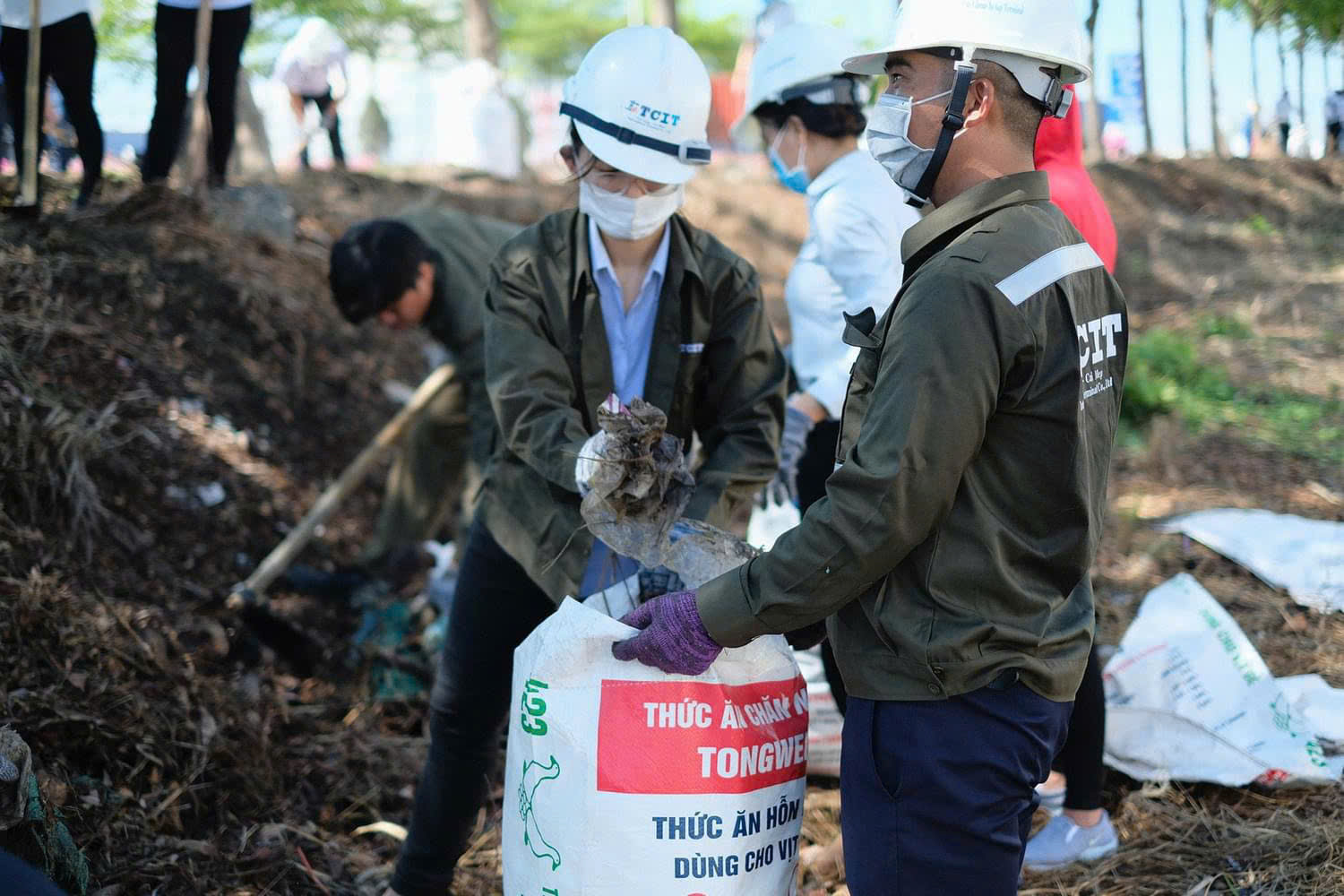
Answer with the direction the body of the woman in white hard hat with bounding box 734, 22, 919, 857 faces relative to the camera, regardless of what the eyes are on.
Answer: to the viewer's left

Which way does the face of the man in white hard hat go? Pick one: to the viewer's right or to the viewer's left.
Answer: to the viewer's left
